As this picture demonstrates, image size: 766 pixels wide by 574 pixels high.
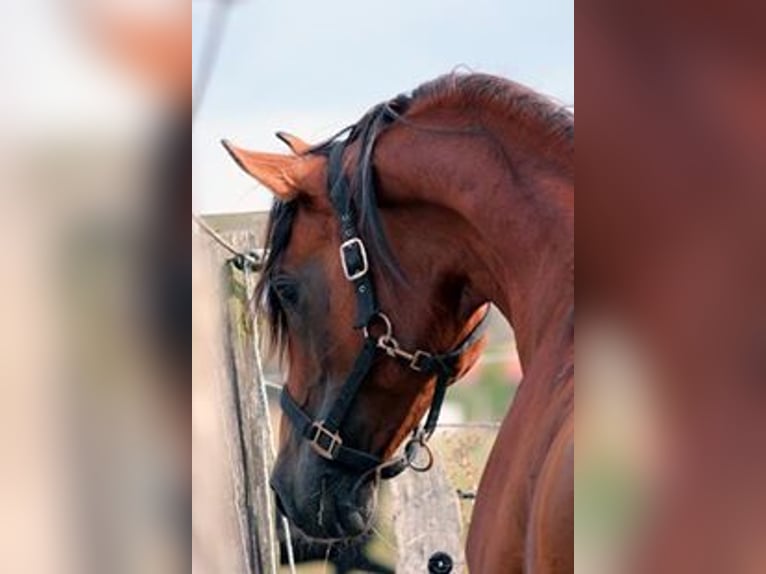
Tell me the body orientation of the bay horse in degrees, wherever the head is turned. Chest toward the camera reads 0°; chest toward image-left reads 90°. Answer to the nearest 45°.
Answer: approximately 90°
